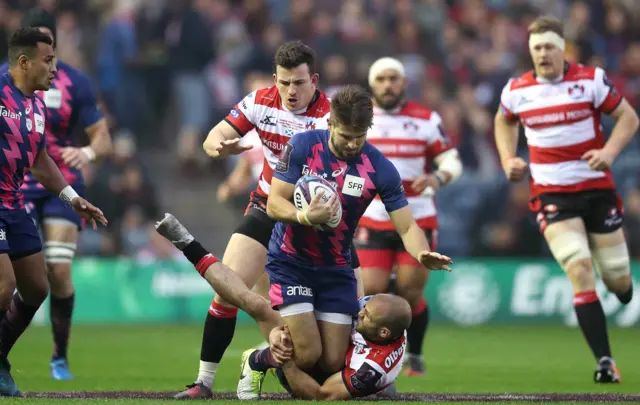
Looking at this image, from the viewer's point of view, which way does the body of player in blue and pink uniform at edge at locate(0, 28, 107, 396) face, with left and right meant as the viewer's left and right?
facing the viewer and to the right of the viewer

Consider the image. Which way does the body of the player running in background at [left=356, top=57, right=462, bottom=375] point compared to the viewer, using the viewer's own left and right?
facing the viewer

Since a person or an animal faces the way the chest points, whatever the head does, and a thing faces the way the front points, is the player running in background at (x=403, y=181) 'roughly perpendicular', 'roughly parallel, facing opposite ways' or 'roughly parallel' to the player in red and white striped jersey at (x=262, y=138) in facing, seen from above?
roughly parallel

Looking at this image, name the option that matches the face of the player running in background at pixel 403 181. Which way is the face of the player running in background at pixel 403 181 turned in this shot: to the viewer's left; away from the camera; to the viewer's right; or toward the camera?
toward the camera

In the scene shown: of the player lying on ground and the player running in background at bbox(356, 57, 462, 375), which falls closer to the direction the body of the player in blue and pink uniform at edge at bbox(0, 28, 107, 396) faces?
the player lying on ground

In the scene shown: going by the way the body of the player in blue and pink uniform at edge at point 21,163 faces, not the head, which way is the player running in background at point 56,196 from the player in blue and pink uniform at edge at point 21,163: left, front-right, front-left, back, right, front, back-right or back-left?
back-left

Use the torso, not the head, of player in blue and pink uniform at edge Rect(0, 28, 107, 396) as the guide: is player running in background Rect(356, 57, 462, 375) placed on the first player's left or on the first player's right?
on the first player's left

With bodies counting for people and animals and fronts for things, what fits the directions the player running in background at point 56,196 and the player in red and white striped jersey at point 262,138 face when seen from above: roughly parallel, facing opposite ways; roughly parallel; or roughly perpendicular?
roughly parallel

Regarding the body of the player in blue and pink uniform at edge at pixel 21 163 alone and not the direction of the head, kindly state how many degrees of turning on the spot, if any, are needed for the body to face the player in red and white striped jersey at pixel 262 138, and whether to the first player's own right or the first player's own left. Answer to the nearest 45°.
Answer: approximately 45° to the first player's own left

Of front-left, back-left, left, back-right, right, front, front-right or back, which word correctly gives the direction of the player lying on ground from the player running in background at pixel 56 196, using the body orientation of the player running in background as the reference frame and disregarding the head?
front-left

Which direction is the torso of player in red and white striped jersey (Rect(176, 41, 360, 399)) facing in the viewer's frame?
toward the camera

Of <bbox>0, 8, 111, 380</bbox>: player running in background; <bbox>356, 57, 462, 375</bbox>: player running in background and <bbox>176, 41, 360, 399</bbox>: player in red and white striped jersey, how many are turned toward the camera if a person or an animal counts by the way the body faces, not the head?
3

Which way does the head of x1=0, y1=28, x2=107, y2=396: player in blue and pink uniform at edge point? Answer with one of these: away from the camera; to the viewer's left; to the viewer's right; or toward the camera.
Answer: to the viewer's right

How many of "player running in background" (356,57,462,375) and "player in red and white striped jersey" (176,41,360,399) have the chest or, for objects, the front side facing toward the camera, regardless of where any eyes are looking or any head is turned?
2

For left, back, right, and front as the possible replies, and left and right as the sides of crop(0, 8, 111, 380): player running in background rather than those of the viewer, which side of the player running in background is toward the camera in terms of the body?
front

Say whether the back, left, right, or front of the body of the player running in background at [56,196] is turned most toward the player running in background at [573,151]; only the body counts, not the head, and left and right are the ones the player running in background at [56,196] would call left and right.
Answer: left
